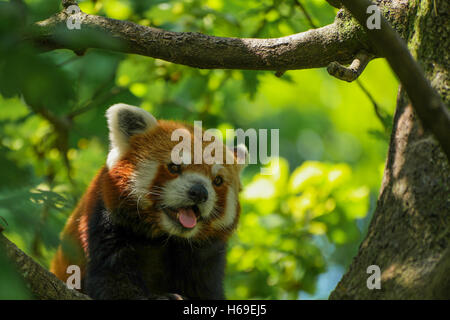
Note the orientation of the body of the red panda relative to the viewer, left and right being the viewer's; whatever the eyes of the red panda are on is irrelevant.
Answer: facing the viewer and to the right of the viewer
